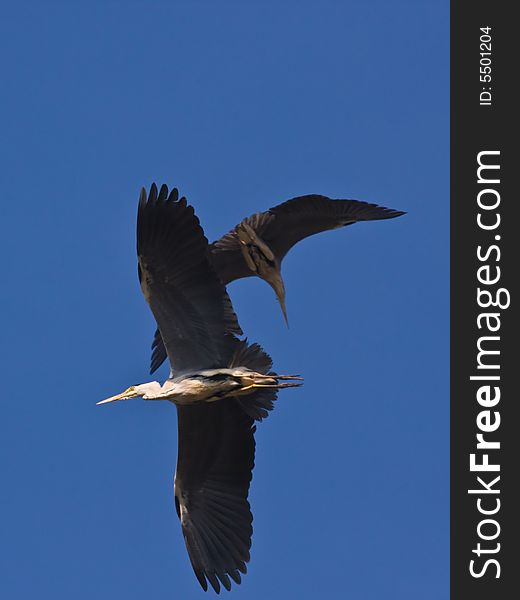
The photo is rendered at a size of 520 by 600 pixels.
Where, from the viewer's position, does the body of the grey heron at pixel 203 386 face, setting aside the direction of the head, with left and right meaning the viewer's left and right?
facing to the left of the viewer
